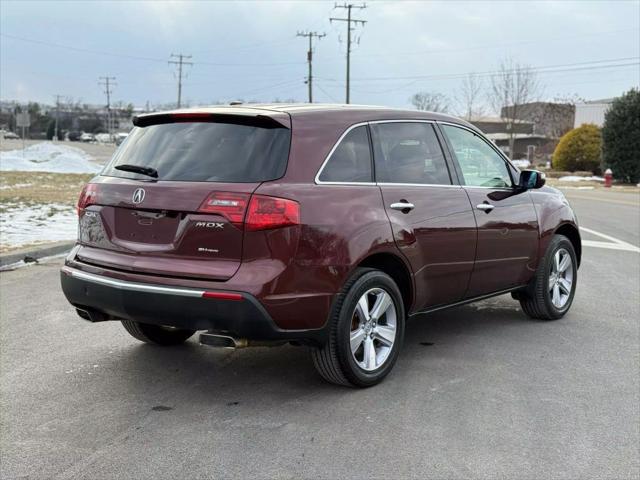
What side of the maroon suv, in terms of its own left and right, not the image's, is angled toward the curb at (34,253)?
left

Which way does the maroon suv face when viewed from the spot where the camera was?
facing away from the viewer and to the right of the viewer

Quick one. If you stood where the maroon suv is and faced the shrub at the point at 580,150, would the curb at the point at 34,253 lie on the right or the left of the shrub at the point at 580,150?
left

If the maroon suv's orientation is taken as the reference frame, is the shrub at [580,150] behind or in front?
in front

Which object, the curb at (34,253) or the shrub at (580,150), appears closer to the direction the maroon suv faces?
the shrub

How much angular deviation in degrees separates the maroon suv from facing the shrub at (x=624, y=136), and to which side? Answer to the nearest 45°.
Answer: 0° — it already faces it
